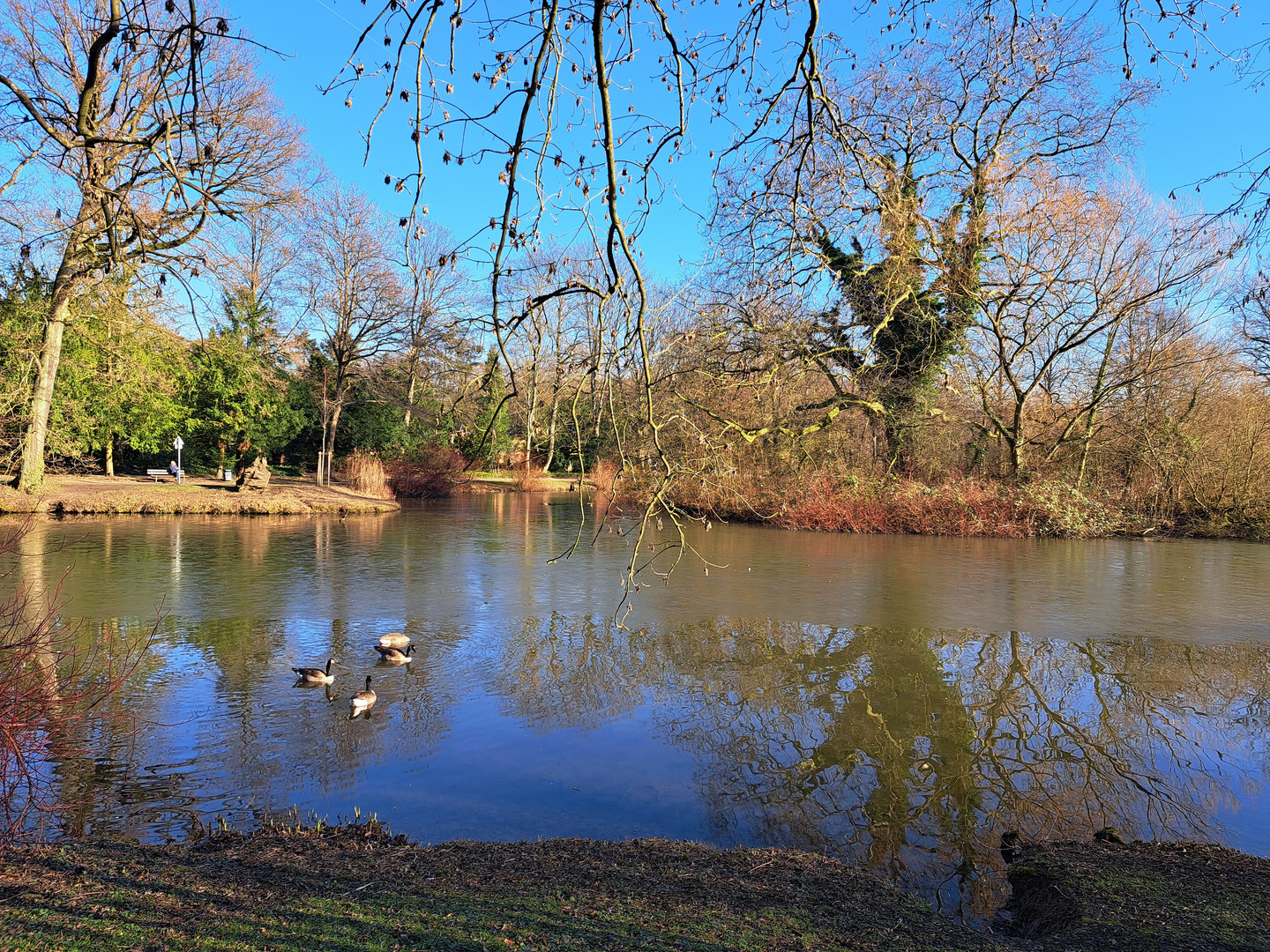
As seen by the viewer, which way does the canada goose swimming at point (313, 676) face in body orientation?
to the viewer's right

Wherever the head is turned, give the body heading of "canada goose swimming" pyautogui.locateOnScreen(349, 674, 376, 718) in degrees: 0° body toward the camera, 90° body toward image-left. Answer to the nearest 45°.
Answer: approximately 225°

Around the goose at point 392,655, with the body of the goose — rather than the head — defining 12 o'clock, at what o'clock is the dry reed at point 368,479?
The dry reed is roughly at 9 o'clock from the goose.

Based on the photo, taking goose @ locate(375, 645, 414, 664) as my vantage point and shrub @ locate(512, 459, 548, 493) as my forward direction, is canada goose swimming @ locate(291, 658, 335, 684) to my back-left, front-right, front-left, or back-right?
back-left

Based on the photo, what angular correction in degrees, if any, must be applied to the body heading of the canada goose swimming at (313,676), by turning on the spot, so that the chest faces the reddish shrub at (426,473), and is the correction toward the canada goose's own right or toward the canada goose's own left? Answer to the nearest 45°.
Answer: approximately 90° to the canada goose's own left

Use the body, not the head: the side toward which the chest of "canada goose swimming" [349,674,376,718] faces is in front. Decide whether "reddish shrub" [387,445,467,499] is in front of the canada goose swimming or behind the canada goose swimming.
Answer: in front

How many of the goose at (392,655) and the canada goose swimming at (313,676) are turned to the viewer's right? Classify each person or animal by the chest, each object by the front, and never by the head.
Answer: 2

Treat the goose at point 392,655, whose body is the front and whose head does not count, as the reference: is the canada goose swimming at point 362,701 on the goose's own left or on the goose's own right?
on the goose's own right

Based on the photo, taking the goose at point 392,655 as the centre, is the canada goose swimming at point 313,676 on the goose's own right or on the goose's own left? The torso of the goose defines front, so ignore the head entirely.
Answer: on the goose's own right
